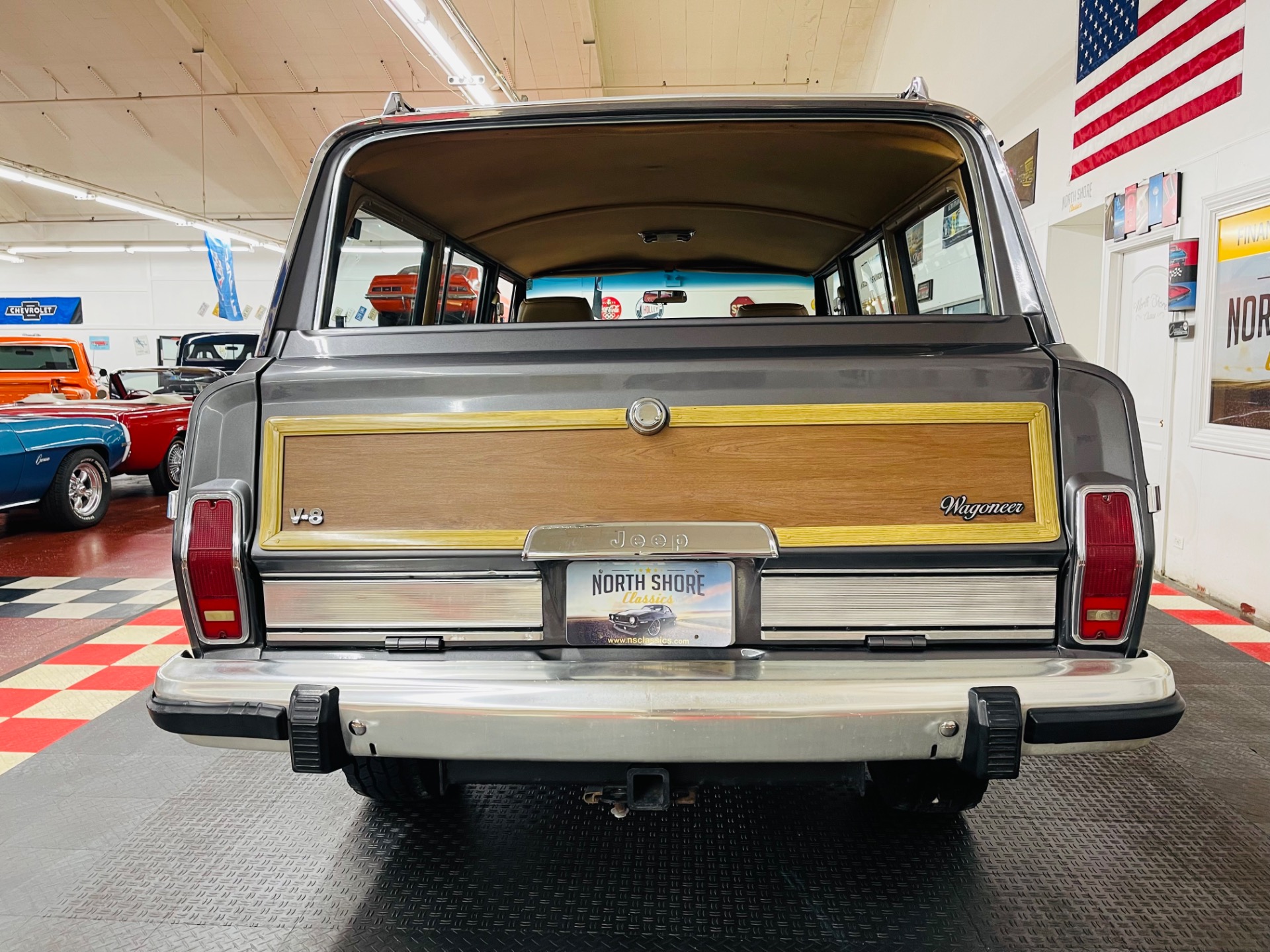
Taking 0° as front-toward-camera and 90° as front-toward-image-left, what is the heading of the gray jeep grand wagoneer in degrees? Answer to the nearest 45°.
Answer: approximately 180°

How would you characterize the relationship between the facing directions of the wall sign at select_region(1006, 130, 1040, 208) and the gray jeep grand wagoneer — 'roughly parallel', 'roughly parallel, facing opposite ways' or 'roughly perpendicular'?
roughly perpendicular

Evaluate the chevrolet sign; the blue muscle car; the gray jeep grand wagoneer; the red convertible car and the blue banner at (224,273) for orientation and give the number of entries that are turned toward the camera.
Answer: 2

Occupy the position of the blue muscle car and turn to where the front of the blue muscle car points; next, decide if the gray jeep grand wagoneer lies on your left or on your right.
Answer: on your right

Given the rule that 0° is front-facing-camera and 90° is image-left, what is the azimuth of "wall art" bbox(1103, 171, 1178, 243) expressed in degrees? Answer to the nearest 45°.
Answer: approximately 45°

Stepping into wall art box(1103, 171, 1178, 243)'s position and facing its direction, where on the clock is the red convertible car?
The red convertible car is roughly at 1 o'clock from the wall art.

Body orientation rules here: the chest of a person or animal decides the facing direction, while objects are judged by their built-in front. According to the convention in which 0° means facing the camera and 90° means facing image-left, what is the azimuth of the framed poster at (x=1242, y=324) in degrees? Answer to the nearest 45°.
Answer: approximately 45°

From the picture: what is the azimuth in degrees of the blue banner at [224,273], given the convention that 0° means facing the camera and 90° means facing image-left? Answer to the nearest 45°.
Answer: approximately 0°

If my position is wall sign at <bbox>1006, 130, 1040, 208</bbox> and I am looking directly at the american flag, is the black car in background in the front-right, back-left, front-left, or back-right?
back-right
